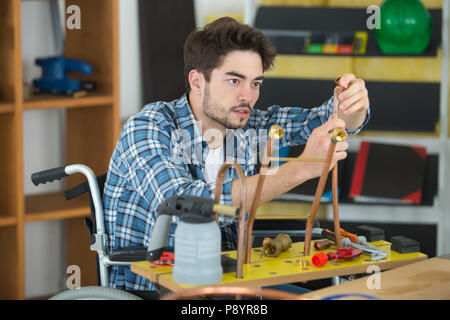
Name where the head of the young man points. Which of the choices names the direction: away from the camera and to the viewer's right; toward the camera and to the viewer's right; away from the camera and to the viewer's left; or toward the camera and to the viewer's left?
toward the camera and to the viewer's right

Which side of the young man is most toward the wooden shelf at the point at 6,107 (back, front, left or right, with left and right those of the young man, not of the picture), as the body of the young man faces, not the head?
back

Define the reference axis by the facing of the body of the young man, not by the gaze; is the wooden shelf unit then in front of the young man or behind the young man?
behind

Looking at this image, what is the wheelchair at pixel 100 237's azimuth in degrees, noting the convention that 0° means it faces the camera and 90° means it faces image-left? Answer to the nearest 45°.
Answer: approximately 270°

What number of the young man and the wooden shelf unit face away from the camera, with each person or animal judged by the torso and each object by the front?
0

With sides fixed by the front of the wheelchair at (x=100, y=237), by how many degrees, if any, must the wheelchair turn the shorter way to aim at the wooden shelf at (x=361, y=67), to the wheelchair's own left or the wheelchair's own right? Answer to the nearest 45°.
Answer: approximately 45° to the wheelchair's own left

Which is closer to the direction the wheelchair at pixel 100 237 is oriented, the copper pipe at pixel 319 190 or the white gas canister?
the copper pipe

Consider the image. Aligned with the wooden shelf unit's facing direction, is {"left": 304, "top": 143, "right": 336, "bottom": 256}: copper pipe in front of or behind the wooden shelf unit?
in front

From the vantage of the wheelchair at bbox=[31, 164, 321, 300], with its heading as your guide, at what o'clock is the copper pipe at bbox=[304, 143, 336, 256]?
The copper pipe is roughly at 1 o'clock from the wheelchair.

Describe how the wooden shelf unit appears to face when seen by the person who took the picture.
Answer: facing the viewer and to the right of the viewer

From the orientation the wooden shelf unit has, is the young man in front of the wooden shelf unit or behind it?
in front

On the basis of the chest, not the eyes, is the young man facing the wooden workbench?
yes

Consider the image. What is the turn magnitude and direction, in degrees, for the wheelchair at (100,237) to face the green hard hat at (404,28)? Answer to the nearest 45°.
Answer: approximately 45° to its left
